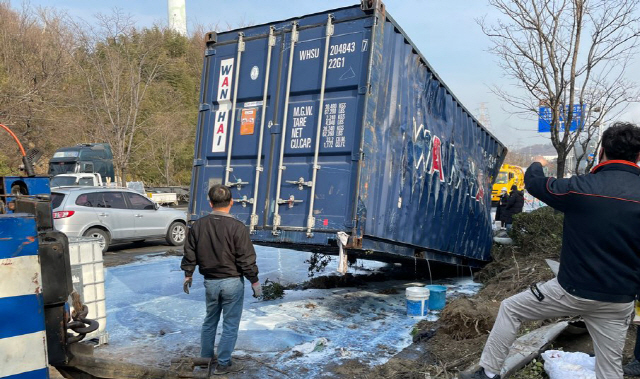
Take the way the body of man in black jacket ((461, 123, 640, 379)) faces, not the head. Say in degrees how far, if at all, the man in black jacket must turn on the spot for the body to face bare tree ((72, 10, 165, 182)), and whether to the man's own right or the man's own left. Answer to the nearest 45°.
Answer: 0° — they already face it

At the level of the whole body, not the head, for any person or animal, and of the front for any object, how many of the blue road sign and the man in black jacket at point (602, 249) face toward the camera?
1

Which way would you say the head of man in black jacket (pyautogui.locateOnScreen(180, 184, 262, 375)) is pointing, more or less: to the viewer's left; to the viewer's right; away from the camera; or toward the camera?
away from the camera

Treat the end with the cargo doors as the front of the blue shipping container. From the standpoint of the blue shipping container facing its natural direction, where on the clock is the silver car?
The silver car is roughly at 3 o'clock from the blue shipping container.

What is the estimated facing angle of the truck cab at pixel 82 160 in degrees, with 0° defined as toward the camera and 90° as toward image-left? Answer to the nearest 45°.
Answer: approximately 45°

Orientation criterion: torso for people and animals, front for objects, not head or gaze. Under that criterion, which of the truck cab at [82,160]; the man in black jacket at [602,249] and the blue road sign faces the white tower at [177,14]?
the man in black jacket

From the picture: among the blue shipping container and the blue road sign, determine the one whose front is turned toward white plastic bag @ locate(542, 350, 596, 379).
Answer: the blue road sign

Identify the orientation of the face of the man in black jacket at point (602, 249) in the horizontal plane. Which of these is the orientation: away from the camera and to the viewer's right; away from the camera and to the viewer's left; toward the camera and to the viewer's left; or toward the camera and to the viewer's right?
away from the camera and to the viewer's left

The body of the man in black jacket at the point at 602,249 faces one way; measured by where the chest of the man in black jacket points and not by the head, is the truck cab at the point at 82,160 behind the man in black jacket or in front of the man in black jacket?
in front

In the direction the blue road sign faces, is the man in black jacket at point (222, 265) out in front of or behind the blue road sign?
in front

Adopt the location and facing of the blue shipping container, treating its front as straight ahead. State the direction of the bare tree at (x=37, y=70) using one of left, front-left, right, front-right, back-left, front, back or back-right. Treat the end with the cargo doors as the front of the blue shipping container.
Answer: right

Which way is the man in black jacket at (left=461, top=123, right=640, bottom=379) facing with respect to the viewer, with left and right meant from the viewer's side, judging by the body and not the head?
facing away from the viewer and to the left of the viewer

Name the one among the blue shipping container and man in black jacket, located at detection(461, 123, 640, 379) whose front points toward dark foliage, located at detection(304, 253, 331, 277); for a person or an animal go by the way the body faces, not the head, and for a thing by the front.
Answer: the man in black jacket
